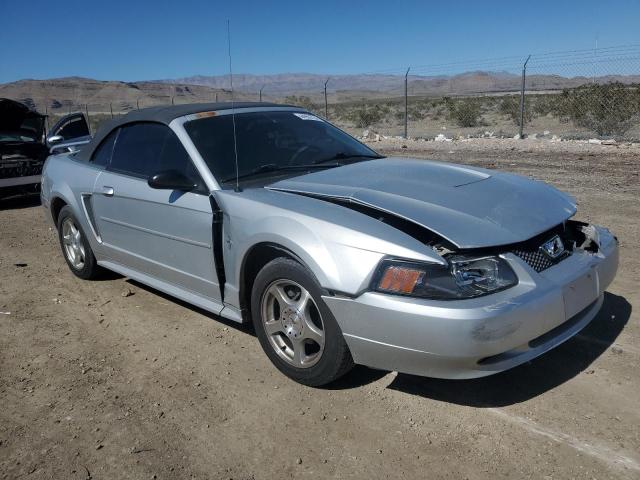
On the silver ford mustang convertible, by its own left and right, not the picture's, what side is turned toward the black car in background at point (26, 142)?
back

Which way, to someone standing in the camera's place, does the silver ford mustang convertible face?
facing the viewer and to the right of the viewer

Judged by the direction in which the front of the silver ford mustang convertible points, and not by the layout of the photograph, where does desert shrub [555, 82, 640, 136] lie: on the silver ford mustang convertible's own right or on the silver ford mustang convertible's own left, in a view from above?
on the silver ford mustang convertible's own left
